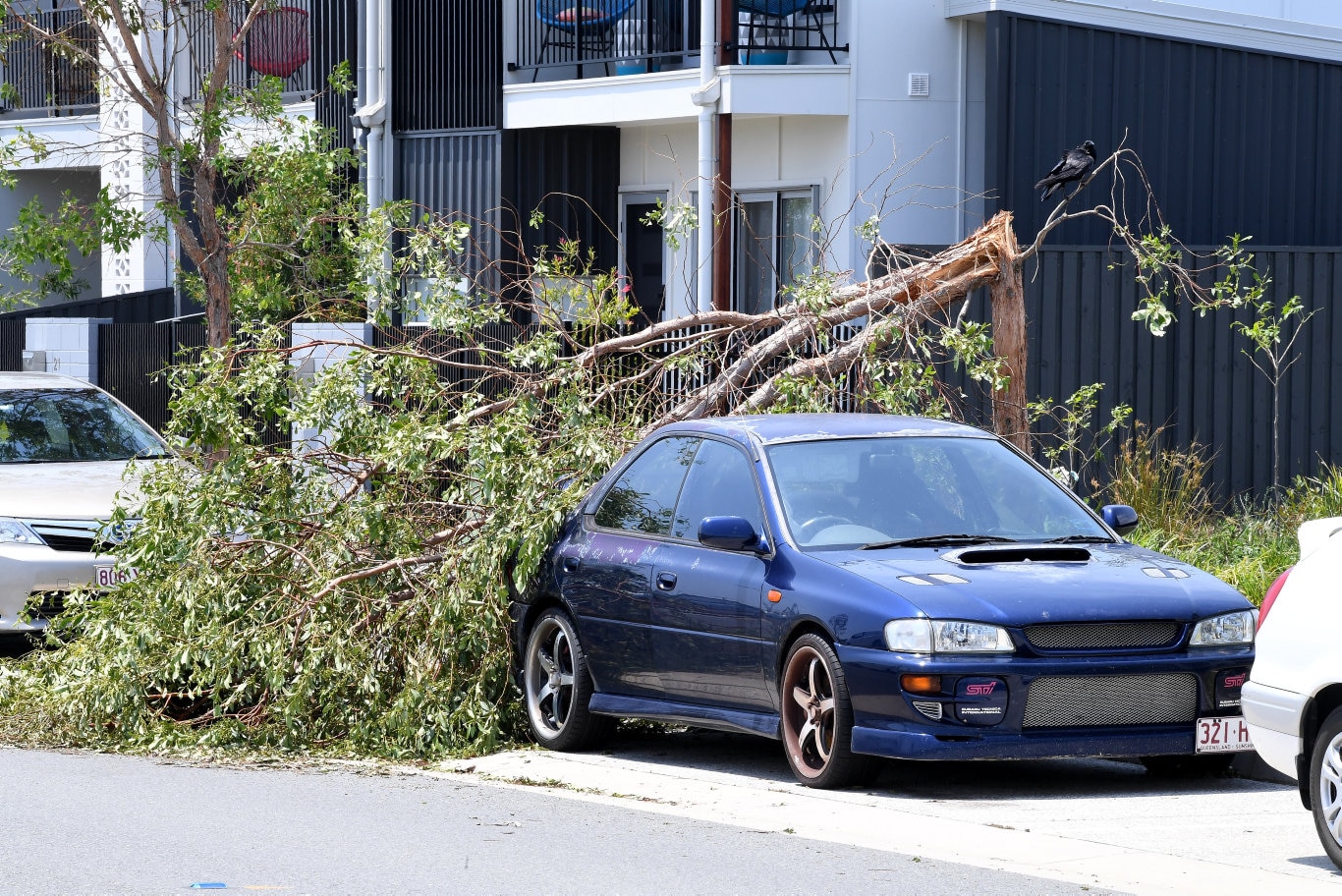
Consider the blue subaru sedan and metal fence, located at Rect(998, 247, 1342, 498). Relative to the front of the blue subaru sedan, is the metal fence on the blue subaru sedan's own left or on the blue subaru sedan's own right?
on the blue subaru sedan's own left

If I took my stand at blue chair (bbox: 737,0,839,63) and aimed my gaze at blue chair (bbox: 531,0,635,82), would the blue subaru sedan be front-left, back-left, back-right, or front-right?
back-left

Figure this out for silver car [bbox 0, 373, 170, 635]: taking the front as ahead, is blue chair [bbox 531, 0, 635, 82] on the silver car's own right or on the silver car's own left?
on the silver car's own left

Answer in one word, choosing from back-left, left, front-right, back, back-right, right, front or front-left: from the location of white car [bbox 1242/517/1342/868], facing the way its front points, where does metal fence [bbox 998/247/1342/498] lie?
back-left

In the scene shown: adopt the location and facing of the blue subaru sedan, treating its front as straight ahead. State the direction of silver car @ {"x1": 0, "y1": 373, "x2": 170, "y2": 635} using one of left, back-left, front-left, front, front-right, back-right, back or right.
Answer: back

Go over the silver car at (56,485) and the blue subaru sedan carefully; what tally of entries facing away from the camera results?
0

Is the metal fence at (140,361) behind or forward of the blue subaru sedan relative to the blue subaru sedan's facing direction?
behind

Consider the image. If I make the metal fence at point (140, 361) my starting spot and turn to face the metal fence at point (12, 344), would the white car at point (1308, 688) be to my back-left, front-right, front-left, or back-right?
back-left

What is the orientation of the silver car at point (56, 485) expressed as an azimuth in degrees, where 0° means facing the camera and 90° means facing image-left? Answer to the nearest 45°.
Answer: approximately 315°

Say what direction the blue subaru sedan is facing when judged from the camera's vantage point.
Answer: facing the viewer and to the right of the viewer
